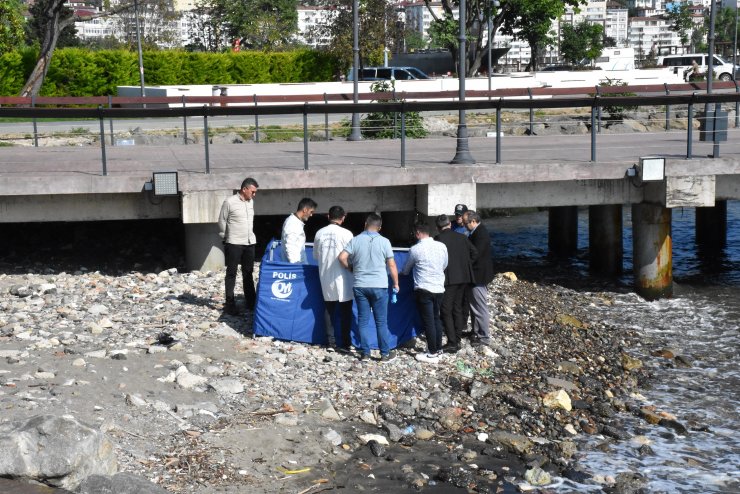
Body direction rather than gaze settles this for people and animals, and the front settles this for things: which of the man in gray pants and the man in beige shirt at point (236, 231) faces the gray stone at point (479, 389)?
the man in beige shirt

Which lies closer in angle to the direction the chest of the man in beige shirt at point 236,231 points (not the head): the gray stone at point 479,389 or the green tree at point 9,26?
the gray stone

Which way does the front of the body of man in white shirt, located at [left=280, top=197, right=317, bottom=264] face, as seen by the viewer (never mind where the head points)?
to the viewer's right

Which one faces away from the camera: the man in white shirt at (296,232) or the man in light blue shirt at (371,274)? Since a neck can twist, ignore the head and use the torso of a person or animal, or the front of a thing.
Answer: the man in light blue shirt

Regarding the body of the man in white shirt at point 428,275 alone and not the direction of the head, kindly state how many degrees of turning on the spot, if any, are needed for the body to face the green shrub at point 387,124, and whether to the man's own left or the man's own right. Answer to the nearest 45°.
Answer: approximately 45° to the man's own right

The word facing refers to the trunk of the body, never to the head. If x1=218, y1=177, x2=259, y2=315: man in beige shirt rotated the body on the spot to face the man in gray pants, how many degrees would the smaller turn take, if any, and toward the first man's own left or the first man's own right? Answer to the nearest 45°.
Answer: approximately 45° to the first man's own left

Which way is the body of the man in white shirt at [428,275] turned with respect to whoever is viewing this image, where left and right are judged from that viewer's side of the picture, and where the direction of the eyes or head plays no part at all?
facing away from the viewer and to the left of the viewer

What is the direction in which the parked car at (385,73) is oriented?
to the viewer's right

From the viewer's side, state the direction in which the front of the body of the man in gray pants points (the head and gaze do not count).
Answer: to the viewer's left

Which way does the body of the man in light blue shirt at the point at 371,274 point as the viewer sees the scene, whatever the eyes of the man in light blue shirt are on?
away from the camera

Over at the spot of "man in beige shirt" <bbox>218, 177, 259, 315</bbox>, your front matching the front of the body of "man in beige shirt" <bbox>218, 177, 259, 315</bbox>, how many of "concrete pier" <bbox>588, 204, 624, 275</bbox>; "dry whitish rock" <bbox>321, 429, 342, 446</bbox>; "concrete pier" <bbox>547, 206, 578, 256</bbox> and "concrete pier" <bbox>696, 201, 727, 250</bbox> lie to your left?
3

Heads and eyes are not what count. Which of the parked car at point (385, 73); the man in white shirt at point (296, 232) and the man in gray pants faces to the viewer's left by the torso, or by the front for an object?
the man in gray pants
